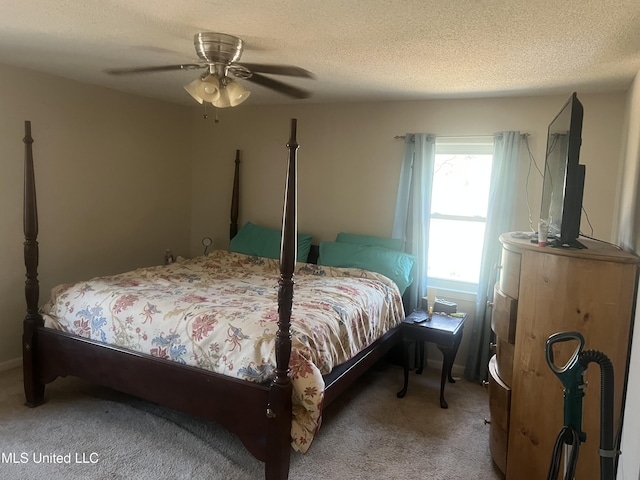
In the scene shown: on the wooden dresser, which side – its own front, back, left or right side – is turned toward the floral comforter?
front

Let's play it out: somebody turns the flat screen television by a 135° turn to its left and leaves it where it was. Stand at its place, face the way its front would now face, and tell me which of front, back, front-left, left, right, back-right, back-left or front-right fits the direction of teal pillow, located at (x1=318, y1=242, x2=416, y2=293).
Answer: back

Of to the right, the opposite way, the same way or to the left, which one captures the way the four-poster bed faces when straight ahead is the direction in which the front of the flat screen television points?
to the left

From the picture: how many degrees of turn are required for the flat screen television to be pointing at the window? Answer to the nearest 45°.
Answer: approximately 45° to its right

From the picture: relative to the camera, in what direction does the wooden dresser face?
facing to the left of the viewer

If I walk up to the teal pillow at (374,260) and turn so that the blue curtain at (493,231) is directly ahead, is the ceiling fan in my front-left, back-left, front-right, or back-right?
back-right

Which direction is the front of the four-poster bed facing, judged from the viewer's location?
facing the viewer and to the left of the viewer

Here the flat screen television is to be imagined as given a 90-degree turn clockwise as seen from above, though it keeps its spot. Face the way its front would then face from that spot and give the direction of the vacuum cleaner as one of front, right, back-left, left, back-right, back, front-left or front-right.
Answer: back

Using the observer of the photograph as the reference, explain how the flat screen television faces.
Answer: facing to the left of the viewer

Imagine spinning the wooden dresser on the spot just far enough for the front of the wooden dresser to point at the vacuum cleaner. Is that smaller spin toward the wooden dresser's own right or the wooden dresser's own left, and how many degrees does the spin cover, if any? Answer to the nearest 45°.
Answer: approximately 90° to the wooden dresser's own left
